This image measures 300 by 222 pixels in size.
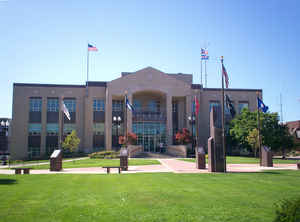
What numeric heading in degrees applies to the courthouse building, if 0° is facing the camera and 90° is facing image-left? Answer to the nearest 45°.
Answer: approximately 0°

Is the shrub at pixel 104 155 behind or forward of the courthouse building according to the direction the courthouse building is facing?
forward

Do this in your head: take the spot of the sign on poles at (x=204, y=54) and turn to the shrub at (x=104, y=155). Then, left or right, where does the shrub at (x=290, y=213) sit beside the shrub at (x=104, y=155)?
left

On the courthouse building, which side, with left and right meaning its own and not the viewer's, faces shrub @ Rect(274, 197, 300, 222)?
front

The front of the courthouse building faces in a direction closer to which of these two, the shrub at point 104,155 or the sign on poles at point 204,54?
the shrub

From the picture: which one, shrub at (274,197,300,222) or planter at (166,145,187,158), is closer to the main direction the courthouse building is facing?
the shrub
